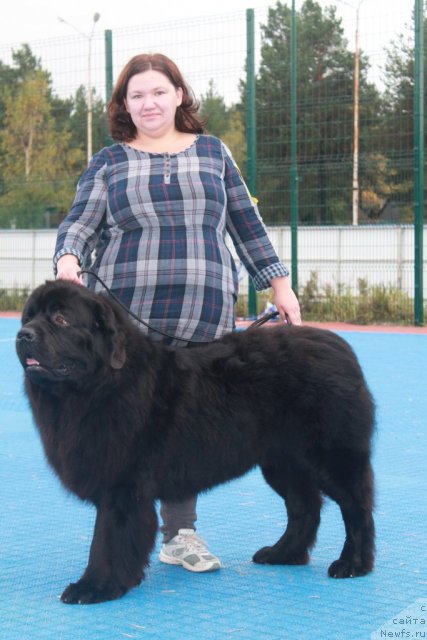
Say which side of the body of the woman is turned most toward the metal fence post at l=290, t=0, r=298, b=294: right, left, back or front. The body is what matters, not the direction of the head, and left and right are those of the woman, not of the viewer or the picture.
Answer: back

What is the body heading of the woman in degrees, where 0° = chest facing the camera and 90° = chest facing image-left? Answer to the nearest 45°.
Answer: approximately 0°

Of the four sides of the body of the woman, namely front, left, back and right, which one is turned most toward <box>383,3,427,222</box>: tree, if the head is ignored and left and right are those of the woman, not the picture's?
back

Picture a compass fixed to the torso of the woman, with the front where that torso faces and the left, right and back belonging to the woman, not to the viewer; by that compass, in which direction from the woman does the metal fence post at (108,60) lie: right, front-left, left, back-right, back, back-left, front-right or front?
back

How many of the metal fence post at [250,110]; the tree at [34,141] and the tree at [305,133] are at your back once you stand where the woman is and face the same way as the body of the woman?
3

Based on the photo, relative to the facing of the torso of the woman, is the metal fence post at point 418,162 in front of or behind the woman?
behind

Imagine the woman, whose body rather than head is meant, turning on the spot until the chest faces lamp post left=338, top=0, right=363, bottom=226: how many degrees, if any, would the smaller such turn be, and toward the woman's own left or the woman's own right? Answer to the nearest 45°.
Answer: approximately 180°

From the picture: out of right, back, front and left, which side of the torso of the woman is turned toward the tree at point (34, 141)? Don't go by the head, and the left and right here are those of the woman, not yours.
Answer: back

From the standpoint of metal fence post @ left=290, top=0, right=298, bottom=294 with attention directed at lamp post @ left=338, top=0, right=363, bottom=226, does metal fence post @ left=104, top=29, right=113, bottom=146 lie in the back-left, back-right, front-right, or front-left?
back-left
